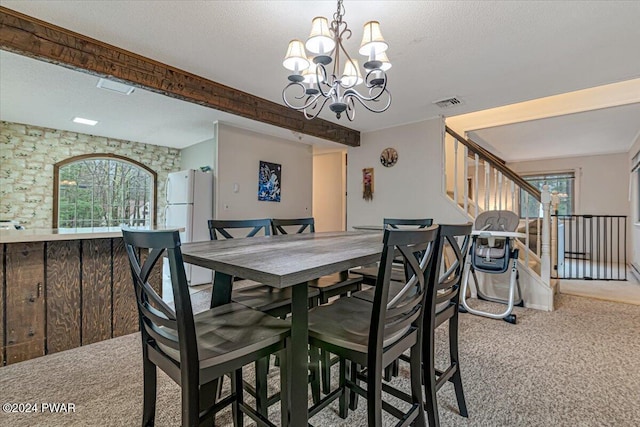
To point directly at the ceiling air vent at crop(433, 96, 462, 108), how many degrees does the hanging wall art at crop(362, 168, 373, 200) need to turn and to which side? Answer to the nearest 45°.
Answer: approximately 90° to its left

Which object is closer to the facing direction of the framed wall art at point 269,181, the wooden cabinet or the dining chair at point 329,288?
the dining chair

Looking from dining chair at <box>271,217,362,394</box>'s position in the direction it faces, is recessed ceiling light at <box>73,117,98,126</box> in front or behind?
behind

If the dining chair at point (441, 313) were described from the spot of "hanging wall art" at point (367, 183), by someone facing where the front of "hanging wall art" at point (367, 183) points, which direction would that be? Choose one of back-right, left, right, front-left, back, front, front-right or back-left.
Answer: front-left

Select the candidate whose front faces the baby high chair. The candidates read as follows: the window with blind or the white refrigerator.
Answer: the window with blind

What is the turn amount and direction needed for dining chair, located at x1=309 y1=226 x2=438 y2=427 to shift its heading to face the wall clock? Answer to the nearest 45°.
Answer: approximately 45° to its right

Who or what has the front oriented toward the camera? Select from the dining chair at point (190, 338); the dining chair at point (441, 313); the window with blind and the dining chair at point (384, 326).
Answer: the window with blind

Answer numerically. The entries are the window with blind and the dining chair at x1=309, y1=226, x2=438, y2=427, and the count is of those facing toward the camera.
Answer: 1

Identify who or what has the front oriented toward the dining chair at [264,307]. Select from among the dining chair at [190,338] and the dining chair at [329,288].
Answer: the dining chair at [190,338]

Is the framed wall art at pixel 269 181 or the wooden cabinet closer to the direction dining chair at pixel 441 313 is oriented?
the framed wall art

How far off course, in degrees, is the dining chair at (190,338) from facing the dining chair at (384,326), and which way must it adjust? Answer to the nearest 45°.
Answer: approximately 45° to its right

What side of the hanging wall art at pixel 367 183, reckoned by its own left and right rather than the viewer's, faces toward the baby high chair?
left

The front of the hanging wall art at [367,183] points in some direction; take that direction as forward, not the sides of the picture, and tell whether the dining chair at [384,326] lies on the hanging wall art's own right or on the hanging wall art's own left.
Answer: on the hanging wall art's own left

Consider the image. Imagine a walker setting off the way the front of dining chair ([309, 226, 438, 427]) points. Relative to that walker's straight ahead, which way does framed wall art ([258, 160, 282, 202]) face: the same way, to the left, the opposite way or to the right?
the opposite way

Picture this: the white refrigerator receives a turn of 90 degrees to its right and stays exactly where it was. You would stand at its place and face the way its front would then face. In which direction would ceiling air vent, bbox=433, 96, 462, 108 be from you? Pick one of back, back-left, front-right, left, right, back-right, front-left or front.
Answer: back
